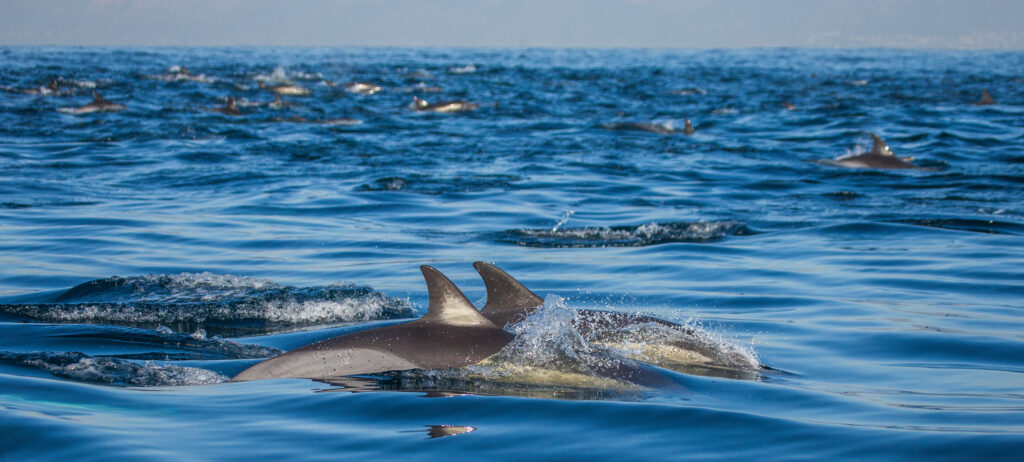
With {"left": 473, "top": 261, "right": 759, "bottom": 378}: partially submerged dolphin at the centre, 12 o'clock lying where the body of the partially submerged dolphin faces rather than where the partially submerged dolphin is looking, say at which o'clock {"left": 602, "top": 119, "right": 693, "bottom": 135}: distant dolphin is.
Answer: The distant dolphin is roughly at 9 o'clock from the partially submerged dolphin.

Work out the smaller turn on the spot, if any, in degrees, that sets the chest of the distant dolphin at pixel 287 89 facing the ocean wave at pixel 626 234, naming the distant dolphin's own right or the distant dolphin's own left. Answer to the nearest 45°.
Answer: approximately 90° to the distant dolphin's own right

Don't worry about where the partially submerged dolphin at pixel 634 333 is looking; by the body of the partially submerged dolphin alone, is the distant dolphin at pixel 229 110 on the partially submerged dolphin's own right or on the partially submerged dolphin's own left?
on the partially submerged dolphin's own left

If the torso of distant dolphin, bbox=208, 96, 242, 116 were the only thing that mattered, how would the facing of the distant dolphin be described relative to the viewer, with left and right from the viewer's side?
facing to the right of the viewer

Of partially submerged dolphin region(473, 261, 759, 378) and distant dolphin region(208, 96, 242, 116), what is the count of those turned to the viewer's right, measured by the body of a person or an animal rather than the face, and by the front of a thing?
2

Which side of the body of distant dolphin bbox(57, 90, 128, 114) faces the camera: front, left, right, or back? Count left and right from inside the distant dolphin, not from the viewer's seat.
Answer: right

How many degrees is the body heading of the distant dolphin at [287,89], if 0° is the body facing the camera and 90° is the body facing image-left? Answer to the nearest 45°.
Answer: approximately 270°

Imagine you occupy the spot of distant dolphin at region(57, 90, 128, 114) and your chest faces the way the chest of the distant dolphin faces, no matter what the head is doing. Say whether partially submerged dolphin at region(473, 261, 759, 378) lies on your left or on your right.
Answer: on your right

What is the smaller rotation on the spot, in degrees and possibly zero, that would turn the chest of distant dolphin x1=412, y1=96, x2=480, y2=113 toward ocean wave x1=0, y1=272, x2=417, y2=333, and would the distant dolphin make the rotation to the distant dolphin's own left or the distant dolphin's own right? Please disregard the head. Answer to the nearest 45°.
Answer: approximately 90° to the distant dolphin's own right

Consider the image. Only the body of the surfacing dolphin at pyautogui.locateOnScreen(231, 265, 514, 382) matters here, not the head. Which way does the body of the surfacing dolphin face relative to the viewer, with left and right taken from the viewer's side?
facing to the right of the viewer

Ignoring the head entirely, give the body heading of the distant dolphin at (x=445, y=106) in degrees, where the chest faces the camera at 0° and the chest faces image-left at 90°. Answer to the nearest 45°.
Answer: approximately 270°

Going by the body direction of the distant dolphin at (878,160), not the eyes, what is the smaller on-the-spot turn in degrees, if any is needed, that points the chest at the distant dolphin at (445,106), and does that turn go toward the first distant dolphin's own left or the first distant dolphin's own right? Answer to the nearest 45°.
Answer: approximately 135° to the first distant dolphin's own left

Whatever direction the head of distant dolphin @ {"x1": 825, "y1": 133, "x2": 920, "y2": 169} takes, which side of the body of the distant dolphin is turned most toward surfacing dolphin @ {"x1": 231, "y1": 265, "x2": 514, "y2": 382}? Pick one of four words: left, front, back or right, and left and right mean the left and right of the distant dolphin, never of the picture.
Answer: right

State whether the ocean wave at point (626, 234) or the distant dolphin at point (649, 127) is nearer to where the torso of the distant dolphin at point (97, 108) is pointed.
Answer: the distant dolphin

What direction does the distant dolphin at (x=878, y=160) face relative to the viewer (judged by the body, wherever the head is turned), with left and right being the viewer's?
facing to the right of the viewer

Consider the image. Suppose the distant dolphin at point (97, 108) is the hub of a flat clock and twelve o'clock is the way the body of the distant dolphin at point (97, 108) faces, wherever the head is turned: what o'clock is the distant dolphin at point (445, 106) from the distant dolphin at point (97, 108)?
the distant dolphin at point (445, 106) is roughly at 12 o'clock from the distant dolphin at point (97, 108).

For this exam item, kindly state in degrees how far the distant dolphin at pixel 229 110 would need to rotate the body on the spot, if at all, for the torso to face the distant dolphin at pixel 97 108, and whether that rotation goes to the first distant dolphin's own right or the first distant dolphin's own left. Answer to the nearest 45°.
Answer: approximately 180°
